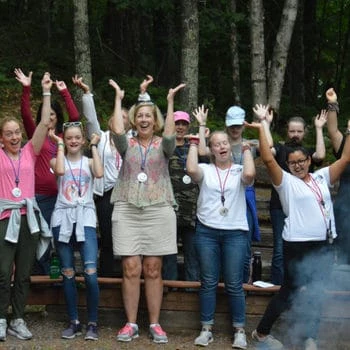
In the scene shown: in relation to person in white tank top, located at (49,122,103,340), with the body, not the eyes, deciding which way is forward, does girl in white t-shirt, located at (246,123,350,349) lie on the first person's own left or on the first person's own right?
on the first person's own left

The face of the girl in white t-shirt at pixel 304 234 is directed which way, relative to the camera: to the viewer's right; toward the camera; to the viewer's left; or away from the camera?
toward the camera

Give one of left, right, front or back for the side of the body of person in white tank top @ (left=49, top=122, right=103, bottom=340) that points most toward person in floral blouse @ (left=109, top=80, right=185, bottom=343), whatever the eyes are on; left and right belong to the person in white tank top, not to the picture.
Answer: left

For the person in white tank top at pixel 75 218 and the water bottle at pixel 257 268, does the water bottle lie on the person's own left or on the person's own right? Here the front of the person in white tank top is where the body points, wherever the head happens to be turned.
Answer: on the person's own left

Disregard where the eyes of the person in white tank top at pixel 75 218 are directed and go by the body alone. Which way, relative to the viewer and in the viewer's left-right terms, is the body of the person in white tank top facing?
facing the viewer

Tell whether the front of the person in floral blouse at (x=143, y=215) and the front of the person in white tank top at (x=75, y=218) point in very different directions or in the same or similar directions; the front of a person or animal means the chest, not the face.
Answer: same or similar directions

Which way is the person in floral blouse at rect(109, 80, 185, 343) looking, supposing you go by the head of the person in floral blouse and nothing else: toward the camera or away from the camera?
toward the camera

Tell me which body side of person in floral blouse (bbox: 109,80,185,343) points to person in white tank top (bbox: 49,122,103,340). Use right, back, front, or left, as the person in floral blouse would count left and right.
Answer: right

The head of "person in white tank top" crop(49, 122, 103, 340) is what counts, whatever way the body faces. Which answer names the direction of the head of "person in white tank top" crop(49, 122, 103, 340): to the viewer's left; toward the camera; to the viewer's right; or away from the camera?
toward the camera

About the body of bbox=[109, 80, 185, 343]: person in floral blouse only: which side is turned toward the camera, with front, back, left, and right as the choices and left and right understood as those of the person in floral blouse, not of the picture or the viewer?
front

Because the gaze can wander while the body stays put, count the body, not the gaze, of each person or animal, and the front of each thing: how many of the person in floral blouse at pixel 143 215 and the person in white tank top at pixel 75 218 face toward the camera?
2

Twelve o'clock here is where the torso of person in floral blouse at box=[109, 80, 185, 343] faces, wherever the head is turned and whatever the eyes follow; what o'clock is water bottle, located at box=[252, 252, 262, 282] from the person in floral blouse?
The water bottle is roughly at 8 o'clock from the person in floral blouse.

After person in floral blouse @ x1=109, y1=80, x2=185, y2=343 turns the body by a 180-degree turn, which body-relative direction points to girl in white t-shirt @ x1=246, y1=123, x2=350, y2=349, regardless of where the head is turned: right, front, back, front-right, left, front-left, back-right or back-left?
right
